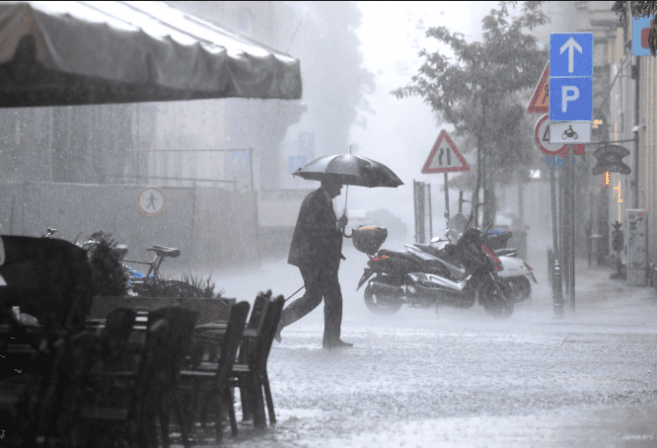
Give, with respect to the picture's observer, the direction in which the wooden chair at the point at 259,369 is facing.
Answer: facing to the left of the viewer

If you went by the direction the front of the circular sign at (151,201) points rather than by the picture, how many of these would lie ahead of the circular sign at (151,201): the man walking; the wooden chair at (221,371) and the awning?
3

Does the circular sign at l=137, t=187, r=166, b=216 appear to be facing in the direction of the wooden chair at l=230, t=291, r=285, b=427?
yes

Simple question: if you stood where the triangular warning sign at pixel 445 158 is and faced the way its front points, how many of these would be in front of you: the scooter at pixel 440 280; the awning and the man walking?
3

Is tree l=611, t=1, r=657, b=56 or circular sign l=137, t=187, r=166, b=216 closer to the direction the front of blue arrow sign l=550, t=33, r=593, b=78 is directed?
the tree

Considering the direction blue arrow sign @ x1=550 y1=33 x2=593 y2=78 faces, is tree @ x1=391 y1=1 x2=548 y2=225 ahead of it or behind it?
behind

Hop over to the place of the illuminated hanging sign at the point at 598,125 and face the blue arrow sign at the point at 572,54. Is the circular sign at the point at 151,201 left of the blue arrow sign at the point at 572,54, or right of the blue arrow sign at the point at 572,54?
right

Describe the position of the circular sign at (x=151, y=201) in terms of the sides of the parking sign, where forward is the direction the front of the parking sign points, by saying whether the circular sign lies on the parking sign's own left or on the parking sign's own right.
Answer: on the parking sign's own right

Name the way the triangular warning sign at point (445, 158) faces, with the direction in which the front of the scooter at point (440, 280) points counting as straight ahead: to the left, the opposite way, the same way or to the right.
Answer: to the right
